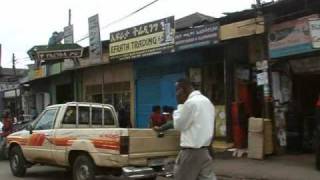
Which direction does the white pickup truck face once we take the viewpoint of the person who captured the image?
facing away from the viewer and to the left of the viewer

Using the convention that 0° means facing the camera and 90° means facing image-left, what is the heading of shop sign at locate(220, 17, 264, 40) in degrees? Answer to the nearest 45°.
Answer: approximately 45°

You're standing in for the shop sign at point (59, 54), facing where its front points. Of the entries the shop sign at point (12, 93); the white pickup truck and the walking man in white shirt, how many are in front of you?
2

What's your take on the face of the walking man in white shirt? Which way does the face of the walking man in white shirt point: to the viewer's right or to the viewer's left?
to the viewer's left

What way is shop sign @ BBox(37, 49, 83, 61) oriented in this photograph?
toward the camera

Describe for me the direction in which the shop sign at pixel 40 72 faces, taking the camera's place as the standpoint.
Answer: facing the viewer and to the left of the viewer

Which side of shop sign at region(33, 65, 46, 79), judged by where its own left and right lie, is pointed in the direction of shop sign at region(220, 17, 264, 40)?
left

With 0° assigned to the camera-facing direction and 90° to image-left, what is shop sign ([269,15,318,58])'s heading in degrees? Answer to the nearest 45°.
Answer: approximately 45°

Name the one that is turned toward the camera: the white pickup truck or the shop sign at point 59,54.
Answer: the shop sign

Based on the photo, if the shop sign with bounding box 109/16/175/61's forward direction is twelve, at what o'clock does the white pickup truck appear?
The white pickup truck is roughly at 11 o'clock from the shop sign.

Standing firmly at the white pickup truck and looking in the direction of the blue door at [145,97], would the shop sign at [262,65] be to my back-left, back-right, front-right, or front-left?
front-right

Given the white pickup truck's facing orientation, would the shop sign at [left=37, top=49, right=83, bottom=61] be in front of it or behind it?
in front

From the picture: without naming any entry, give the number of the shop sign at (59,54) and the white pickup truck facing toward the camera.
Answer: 1
